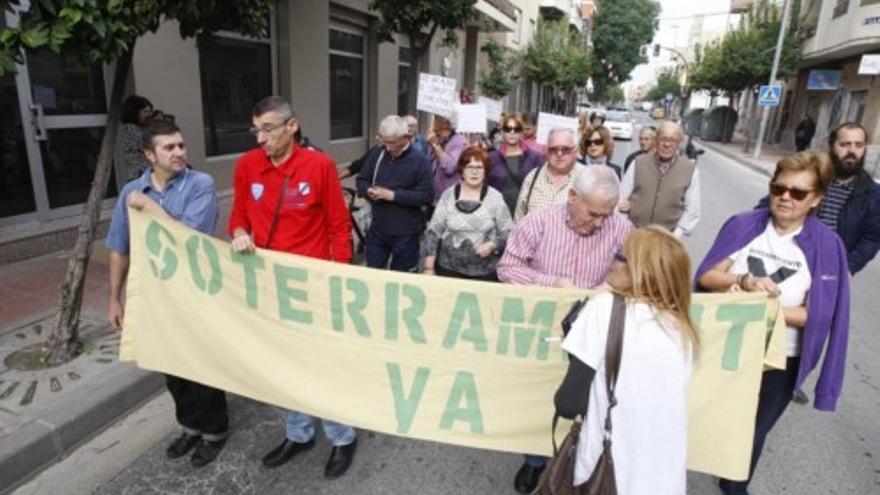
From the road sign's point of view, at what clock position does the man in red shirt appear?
The man in red shirt is roughly at 12 o'clock from the road sign.

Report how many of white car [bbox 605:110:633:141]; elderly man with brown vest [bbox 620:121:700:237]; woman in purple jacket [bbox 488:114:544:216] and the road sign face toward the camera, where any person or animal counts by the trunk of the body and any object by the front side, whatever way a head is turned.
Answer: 4

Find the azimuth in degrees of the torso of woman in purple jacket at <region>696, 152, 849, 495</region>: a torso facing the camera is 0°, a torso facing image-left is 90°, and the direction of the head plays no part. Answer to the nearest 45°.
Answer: approximately 45°

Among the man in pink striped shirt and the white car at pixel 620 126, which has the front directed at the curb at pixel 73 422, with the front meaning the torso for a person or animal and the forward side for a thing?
the white car

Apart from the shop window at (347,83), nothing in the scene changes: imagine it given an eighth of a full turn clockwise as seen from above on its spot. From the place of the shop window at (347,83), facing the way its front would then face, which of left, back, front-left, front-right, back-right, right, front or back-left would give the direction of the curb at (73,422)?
front

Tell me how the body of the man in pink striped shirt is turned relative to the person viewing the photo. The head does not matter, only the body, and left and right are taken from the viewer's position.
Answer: facing the viewer and to the right of the viewer

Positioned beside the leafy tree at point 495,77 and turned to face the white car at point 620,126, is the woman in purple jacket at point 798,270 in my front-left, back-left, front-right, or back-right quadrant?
back-right

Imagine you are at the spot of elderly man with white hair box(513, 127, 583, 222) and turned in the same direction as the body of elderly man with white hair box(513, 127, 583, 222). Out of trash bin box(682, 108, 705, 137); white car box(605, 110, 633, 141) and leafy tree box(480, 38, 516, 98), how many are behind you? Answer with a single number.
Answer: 3

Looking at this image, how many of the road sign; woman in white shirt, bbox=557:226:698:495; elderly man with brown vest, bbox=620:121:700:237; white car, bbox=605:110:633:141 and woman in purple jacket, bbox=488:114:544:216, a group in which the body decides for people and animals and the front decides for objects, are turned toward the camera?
4

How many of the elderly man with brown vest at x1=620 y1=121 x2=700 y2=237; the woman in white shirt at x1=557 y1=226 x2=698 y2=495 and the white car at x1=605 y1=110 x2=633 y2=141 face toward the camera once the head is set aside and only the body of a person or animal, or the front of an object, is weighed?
2

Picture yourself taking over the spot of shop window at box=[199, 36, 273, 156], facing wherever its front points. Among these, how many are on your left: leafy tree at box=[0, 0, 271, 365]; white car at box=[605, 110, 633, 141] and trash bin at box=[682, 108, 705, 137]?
2

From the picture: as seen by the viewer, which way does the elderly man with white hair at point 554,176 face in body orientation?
toward the camera

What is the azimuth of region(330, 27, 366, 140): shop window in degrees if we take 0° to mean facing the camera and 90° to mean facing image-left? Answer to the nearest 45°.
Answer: approximately 315°

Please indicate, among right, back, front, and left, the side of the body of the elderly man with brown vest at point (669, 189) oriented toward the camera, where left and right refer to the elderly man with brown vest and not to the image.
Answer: front

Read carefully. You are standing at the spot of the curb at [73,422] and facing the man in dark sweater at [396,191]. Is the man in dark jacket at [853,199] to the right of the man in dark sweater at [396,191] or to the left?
right

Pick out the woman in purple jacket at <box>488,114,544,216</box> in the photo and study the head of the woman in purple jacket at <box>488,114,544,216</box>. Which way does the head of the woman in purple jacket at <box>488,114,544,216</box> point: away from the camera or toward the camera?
toward the camera

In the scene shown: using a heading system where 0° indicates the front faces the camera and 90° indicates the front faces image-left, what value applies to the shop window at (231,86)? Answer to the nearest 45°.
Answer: approximately 315°

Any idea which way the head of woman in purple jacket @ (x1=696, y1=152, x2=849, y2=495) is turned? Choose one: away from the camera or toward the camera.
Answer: toward the camera

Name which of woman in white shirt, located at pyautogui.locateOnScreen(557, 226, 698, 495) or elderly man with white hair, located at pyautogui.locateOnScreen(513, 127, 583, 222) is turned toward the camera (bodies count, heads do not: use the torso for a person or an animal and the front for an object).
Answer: the elderly man with white hair

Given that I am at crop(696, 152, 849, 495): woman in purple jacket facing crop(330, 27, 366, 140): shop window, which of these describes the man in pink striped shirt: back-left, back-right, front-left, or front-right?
front-left

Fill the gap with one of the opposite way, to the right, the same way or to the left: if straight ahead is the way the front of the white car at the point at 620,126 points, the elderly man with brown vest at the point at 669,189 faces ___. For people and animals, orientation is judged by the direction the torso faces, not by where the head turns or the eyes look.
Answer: the same way

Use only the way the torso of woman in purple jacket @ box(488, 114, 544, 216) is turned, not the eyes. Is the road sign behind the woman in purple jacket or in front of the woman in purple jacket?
behind

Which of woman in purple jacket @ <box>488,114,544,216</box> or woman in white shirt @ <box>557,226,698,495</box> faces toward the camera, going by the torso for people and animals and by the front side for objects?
the woman in purple jacket

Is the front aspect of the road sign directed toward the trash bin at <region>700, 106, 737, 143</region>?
no

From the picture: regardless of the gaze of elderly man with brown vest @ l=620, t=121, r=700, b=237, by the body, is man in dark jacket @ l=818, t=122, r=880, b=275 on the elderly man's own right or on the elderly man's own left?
on the elderly man's own left
